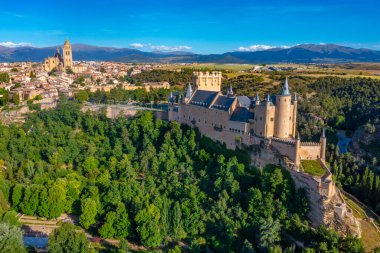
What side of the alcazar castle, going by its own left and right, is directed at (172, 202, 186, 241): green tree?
left

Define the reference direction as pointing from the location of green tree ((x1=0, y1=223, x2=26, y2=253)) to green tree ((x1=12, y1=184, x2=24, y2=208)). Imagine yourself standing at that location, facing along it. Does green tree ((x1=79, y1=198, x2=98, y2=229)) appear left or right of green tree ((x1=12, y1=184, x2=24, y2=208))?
right

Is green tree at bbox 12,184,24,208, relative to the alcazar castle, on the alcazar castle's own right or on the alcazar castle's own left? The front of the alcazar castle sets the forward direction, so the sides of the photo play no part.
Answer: on the alcazar castle's own left

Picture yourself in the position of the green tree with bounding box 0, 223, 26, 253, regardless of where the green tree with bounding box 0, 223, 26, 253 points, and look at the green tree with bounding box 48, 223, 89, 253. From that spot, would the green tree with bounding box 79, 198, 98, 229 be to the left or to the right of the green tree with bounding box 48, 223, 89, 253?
left

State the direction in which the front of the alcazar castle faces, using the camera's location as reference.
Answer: facing away from the viewer and to the left of the viewer

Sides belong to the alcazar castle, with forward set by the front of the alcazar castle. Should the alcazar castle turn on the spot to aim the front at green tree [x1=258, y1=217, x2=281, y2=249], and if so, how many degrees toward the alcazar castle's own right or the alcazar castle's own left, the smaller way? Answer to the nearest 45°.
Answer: approximately 135° to the alcazar castle's own left

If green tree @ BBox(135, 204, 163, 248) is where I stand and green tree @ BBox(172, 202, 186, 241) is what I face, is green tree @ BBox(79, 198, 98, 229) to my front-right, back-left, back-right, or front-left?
back-left

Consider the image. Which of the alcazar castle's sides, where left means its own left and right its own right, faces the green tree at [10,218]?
left
